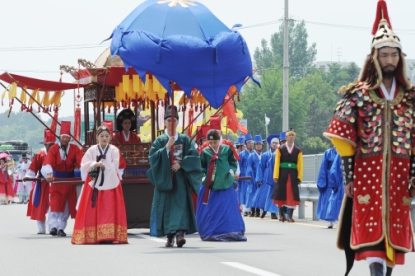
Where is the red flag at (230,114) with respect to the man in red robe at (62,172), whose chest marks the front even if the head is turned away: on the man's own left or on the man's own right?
on the man's own left
